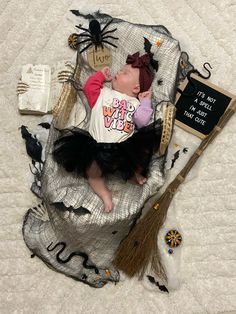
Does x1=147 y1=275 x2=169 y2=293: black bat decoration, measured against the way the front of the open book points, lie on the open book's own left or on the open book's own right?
on the open book's own left

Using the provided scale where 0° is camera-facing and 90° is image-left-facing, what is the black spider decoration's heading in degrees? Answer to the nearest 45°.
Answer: approximately 0°

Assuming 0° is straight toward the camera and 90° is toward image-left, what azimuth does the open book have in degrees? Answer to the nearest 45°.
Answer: approximately 0°

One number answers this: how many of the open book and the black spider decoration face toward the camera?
2

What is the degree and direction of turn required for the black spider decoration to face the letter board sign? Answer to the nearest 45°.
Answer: approximately 90° to its left
